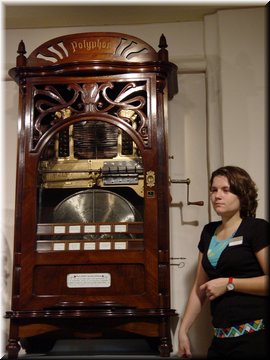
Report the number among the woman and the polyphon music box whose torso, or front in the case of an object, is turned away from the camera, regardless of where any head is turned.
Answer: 0

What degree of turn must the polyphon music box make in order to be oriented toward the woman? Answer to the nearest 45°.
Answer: approximately 45° to its left

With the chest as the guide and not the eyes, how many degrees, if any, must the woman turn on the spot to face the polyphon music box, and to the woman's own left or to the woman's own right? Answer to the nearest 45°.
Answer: approximately 90° to the woman's own right

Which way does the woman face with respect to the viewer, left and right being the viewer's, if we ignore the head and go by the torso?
facing the viewer and to the left of the viewer

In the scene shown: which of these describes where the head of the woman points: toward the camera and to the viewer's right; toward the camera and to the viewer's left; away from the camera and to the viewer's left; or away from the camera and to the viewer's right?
toward the camera and to the viewer's left

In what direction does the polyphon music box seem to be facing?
toward the camera
